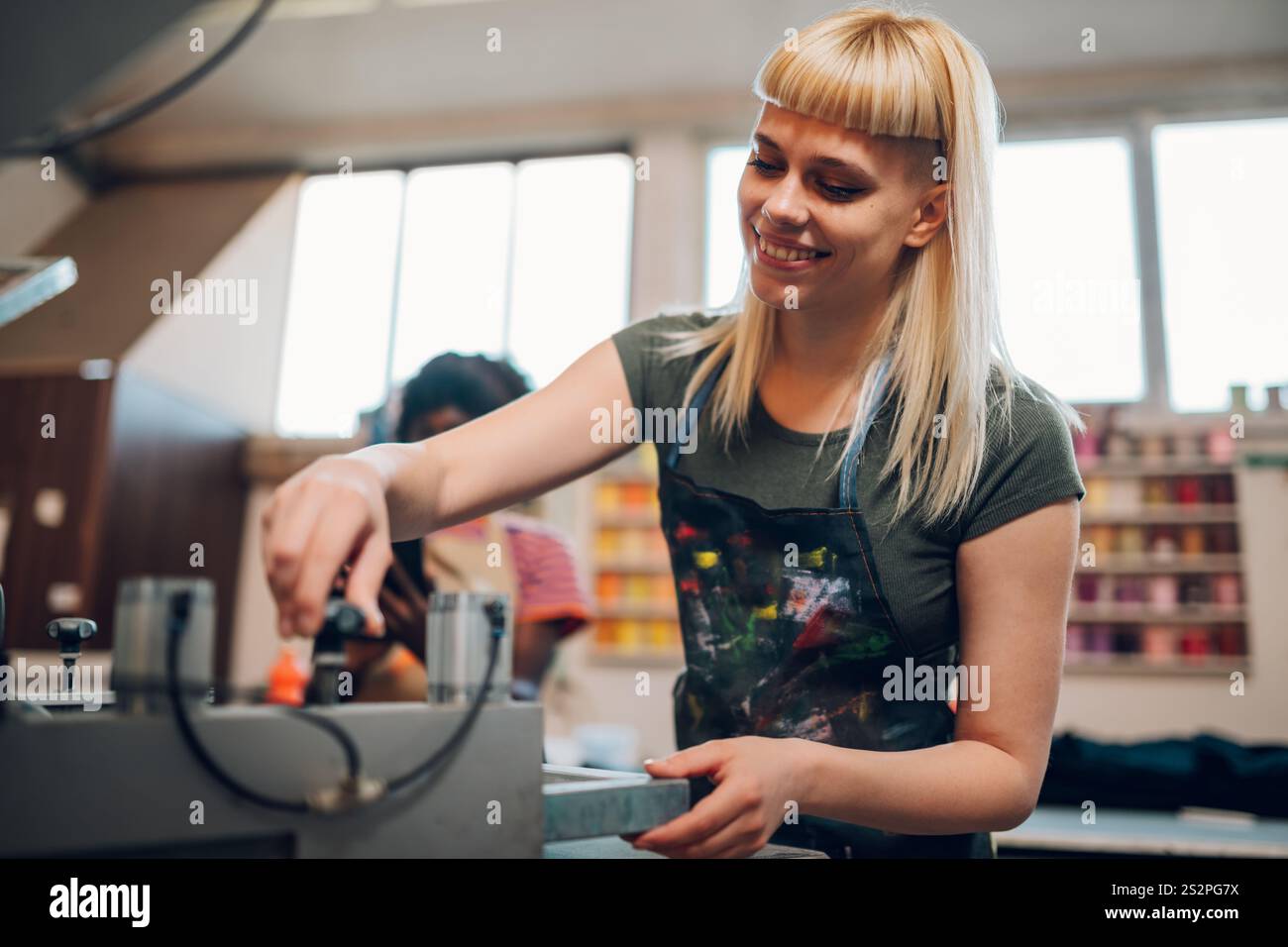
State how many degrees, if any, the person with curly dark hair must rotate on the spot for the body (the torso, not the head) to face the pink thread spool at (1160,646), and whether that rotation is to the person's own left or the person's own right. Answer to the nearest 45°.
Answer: approximately 180°

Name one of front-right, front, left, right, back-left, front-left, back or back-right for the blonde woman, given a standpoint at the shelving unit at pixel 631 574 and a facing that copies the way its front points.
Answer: front

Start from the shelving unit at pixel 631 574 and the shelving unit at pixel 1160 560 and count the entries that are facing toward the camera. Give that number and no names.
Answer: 2

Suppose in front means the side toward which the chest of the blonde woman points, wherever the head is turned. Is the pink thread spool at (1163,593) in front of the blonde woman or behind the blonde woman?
behind

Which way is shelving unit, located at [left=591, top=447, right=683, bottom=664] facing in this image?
toward the camera

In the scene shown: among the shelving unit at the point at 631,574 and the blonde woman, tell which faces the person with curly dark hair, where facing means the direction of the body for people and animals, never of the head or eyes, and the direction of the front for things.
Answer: the shelving unit

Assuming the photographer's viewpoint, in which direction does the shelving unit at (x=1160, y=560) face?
facing the viewer

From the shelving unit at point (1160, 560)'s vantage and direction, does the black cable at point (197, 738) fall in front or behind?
in front

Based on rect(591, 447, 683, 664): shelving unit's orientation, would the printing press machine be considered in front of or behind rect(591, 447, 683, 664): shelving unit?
in front

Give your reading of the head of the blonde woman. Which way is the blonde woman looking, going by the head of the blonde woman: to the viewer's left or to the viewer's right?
to the viewer's left
